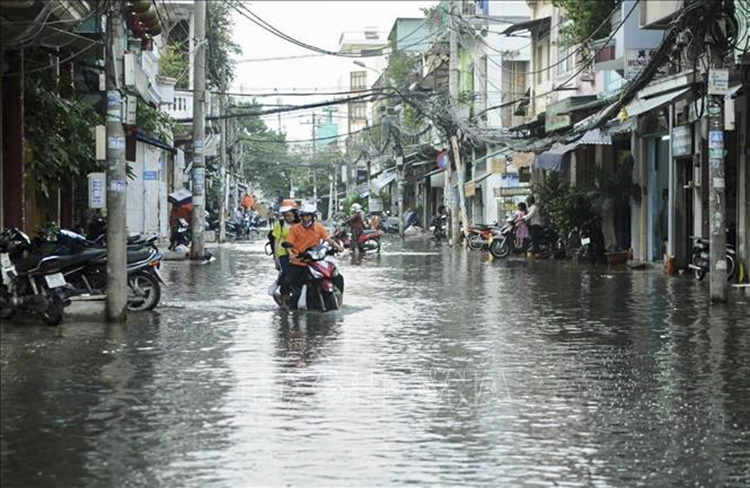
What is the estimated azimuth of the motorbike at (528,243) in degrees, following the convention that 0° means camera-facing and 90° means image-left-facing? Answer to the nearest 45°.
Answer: approximately 90°

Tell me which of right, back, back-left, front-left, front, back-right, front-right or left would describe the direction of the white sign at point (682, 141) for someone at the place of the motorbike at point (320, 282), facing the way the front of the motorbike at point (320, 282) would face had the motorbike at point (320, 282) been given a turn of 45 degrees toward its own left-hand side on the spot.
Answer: front-left

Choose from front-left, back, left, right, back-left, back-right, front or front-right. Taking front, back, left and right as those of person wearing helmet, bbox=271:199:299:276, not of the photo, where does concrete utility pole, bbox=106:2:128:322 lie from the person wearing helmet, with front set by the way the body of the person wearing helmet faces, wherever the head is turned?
right

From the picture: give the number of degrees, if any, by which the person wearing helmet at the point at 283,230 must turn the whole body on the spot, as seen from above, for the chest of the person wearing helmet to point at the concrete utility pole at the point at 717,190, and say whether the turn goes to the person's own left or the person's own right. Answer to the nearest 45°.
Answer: approximately 45° to the person's own left

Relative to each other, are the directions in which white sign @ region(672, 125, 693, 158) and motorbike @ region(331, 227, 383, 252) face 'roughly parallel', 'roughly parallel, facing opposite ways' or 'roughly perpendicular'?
roughly perpendicular

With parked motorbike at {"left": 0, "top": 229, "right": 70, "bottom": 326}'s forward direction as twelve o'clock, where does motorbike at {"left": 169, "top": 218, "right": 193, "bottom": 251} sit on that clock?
The motorbike is roughly at 2 o'clock from the parked motorbike.
